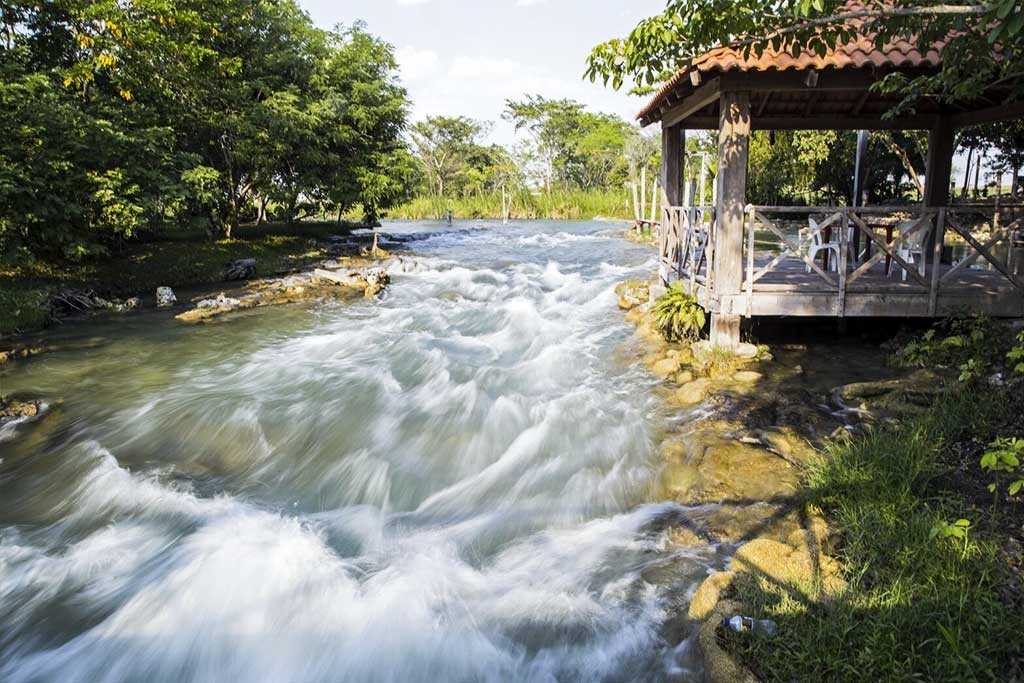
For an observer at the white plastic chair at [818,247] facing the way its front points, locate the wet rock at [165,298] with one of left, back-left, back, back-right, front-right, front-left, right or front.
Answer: back

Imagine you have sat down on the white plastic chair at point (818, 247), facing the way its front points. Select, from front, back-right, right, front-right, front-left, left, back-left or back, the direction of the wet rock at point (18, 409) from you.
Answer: back-right

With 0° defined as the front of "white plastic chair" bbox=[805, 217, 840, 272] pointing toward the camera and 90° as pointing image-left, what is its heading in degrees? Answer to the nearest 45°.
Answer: approximately 270°

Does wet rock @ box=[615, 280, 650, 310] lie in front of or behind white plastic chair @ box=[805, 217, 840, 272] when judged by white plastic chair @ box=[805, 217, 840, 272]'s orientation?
behind

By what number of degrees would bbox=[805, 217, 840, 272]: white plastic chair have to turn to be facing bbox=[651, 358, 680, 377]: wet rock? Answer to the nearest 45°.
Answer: approximately 135° to its right

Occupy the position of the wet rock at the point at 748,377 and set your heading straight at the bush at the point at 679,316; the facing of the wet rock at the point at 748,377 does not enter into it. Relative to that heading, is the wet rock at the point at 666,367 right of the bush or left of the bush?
left

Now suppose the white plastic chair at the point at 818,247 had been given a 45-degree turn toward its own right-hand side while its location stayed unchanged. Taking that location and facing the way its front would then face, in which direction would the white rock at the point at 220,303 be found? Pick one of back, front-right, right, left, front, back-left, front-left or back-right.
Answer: back-right

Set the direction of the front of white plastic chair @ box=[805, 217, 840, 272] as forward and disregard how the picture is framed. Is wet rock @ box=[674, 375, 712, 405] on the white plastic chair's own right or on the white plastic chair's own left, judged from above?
on the white plastic chair's own right

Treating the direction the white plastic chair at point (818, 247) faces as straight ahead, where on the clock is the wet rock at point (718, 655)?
The wet rock is roughly at 3 o'clock from the white plastic chair.

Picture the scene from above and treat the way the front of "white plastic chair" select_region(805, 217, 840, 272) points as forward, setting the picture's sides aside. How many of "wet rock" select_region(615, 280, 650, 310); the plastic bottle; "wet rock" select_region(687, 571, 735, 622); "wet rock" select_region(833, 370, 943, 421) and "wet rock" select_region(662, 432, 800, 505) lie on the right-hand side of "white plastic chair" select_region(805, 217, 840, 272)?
4

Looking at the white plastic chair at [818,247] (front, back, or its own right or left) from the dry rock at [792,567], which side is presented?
right

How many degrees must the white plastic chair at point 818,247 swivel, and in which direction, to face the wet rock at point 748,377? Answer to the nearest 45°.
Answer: approximately 90° to its right

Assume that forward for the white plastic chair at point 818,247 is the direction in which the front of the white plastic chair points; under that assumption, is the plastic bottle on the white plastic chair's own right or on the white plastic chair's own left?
on the white plastic chair's own right

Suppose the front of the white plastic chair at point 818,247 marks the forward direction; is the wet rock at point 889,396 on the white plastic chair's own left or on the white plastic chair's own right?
on the white plastic chair's own right

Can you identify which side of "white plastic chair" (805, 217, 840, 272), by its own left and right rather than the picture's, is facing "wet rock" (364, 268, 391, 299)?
back
